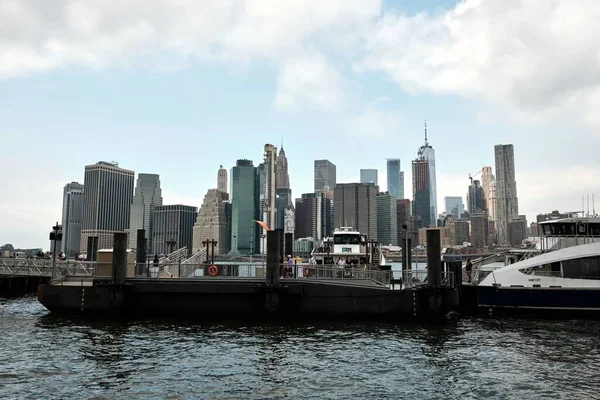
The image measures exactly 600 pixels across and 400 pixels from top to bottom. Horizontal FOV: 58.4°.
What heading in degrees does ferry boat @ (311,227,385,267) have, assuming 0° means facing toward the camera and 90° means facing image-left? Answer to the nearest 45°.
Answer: approximately 0°

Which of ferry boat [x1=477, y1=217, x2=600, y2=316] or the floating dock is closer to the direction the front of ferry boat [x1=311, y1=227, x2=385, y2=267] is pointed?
the floating dock

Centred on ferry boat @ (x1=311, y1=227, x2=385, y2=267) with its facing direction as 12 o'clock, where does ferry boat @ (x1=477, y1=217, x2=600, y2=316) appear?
ferry boat @ (x1=477, y1=217, x2=600, y2=316) is roughly at 10 o'clock from ferry boat @ (x1=311, y1=227, x2=385, y2=267).

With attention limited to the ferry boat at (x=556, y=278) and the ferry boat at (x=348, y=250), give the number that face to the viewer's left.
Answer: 1

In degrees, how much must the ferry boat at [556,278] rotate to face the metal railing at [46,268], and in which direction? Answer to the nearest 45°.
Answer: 0° — it already faces it

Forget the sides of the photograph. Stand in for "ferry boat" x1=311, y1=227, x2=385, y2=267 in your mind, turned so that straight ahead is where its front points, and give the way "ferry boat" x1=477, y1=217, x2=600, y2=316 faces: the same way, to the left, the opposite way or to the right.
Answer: to the right

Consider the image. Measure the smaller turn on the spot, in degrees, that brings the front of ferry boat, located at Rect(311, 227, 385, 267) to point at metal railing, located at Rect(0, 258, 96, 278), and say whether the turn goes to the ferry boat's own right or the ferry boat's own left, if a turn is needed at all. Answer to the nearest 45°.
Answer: approximately 90° to the ferry boat's own right

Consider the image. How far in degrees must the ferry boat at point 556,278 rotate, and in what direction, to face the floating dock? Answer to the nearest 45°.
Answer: approximately 45° to its left

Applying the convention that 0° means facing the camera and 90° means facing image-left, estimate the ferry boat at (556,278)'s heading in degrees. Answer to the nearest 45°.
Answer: approximately 90°
